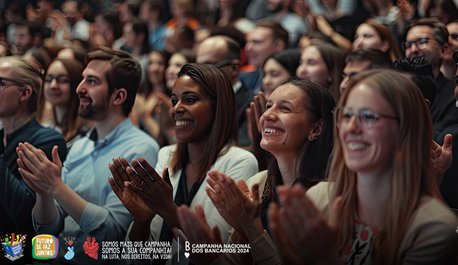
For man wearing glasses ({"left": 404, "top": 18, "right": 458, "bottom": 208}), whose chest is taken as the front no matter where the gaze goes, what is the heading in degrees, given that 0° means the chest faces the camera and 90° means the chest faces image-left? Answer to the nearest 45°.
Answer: approximately 45°

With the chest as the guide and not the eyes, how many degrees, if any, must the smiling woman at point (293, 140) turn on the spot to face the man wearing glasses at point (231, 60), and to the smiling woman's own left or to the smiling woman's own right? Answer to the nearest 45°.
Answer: approximately 135° to the smiling woman's own right

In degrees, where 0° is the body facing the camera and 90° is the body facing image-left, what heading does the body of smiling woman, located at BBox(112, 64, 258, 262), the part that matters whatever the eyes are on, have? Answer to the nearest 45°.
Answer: approximately 45°

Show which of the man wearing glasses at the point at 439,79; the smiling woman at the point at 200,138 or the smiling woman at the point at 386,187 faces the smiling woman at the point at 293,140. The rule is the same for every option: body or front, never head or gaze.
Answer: the man wearing glasses

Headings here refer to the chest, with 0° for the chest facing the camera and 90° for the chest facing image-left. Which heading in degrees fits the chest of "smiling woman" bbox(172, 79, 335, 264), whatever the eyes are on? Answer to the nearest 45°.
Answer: approximately 45°

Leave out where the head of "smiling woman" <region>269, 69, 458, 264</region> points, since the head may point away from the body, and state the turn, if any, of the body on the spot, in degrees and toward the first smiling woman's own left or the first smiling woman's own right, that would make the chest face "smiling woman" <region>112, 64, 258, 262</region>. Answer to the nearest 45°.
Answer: approximately 90° to the first smiling woman's own right
